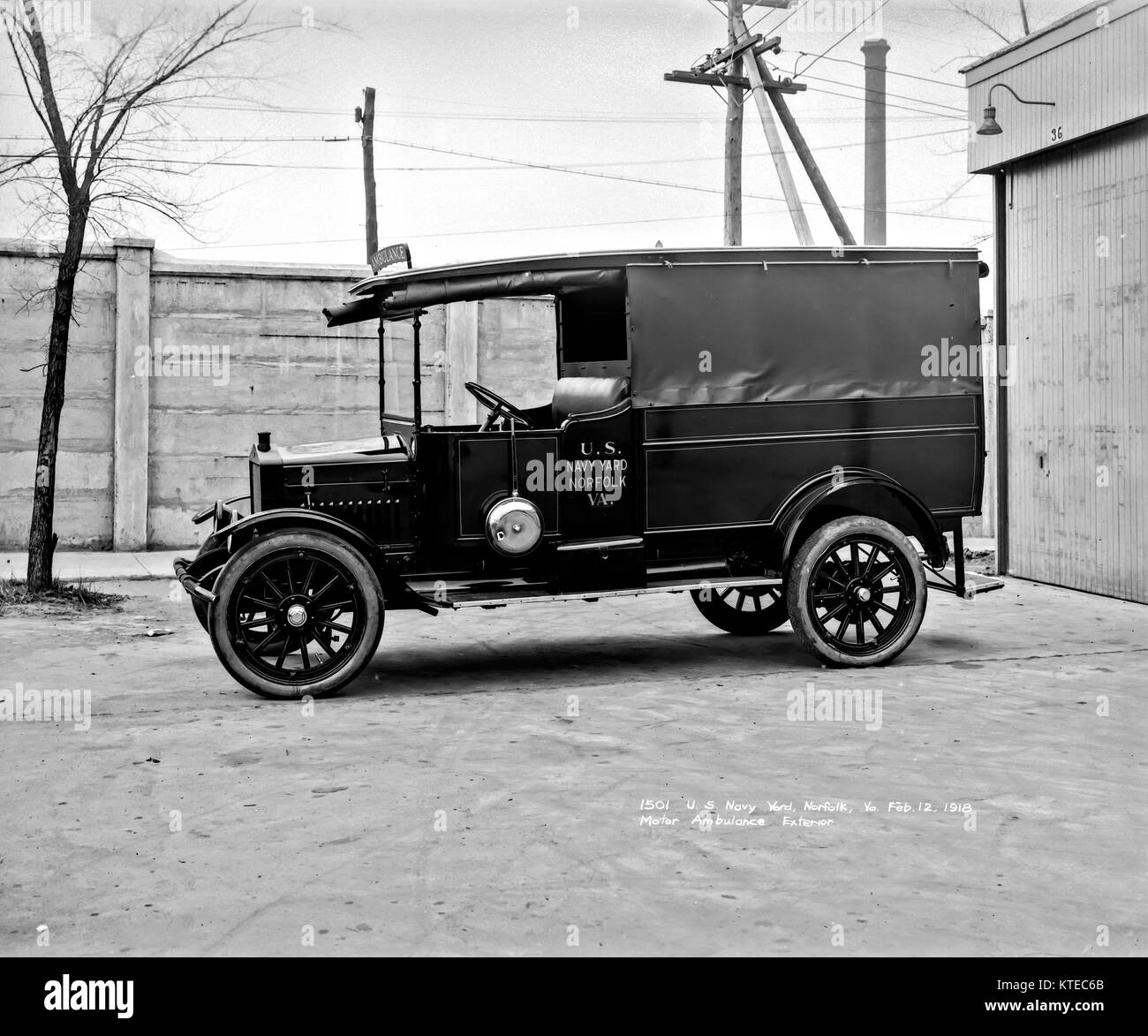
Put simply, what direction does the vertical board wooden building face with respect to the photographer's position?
facing the viewer and to the left of the viewer

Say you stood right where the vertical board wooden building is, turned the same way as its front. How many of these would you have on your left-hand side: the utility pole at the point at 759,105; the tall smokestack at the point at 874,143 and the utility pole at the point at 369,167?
0

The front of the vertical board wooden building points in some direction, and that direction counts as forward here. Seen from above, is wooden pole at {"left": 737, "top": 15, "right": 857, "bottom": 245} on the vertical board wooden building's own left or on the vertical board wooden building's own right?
on the vertical board wooden building's own right

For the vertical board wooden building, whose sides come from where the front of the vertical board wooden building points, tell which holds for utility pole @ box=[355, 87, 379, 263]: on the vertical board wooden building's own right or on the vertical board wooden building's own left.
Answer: on the vertical board wooden building's own right

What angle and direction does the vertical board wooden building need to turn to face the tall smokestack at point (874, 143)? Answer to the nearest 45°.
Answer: approximately 135° to its right

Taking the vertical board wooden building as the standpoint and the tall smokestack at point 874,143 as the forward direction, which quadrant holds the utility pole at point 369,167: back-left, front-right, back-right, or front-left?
front-left

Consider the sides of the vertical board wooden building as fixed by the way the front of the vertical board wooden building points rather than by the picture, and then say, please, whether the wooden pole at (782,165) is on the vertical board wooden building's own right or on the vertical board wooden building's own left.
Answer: on the vertical board wooden building's own right
